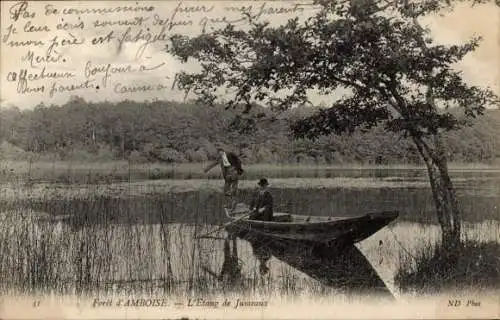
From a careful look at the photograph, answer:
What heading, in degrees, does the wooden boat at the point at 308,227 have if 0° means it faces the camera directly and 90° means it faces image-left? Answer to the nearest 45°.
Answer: approximately 270°

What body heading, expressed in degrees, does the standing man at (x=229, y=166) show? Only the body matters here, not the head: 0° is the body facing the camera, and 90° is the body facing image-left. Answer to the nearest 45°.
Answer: approximately 90°
